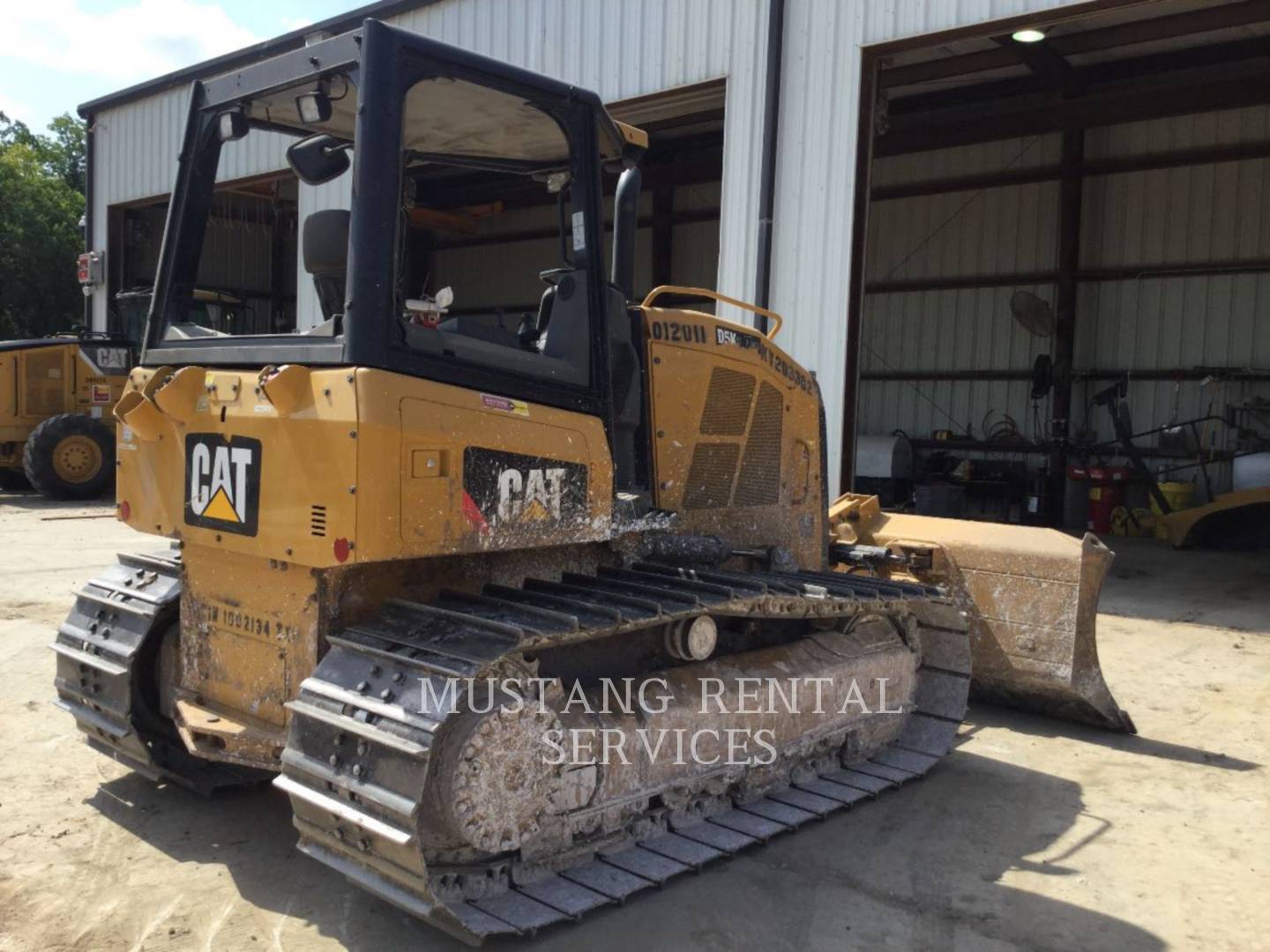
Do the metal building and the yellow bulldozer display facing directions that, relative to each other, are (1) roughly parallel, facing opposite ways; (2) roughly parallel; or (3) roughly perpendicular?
roughly parallel, facing opposite ways

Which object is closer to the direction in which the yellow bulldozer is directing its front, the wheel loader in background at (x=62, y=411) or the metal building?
the metal building

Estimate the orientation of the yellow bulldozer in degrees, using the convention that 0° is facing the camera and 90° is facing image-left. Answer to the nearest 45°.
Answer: approximately 225°

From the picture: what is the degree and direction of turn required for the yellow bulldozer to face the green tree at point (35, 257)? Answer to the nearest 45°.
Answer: approximately 90° to its left

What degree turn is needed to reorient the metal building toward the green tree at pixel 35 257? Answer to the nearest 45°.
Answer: approximately 90° to its right

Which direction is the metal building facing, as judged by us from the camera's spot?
facing the viewer and to the left of the viewer

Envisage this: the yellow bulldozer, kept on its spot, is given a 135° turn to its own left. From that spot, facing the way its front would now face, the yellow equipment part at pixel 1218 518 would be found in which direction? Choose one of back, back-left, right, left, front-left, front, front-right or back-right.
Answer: back-right

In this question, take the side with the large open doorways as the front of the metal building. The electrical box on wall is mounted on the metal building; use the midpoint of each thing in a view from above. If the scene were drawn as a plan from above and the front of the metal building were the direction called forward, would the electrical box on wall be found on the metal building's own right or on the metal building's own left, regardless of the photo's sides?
on the metal building's own right

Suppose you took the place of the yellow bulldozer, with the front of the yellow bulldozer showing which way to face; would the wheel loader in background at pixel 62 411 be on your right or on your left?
on your left
